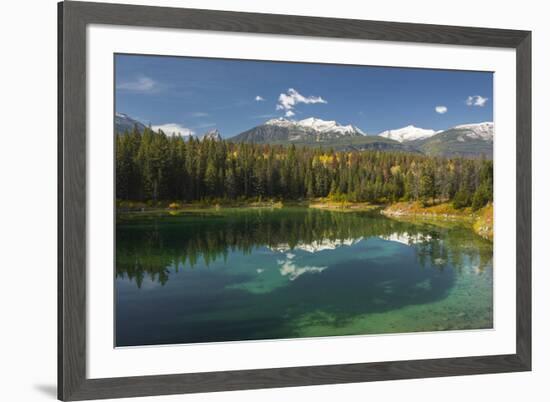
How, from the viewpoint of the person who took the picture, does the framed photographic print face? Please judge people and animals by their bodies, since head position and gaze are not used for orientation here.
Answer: facing the viewer and to the right of the viewer
